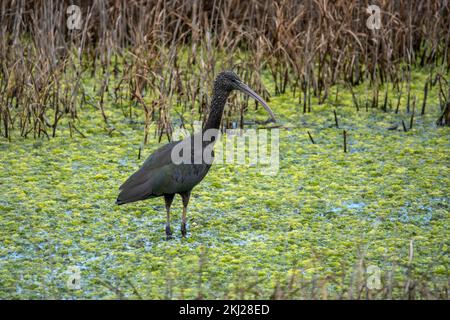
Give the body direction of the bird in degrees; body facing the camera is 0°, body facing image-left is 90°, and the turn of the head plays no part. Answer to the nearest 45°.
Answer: approximately 270°
